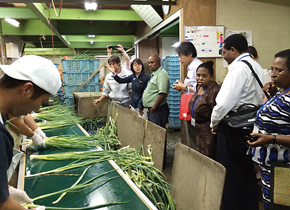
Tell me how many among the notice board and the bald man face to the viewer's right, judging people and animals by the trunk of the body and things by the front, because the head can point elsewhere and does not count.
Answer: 0

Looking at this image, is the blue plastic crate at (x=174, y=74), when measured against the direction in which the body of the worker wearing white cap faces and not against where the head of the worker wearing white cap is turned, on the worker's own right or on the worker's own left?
on the worker's own left

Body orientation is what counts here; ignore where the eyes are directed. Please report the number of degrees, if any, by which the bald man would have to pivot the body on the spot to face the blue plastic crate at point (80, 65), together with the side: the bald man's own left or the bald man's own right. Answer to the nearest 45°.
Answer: approximately 90° to the bald man's own right

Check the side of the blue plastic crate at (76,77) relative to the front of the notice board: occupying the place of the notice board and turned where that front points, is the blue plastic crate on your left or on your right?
on your right

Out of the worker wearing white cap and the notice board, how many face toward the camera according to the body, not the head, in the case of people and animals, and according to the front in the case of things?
1

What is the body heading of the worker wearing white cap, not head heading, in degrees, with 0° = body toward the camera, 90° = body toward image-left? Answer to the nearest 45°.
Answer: approximately 270°

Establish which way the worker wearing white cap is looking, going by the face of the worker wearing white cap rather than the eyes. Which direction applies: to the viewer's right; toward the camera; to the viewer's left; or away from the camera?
to the viewer's right

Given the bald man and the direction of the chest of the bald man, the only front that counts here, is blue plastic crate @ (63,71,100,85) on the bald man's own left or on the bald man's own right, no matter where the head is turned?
on the bald man's own right

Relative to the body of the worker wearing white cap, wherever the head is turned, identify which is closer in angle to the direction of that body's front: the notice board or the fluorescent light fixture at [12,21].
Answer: the notice board

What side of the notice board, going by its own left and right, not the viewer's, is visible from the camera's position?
front

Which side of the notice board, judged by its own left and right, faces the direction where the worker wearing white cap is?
front

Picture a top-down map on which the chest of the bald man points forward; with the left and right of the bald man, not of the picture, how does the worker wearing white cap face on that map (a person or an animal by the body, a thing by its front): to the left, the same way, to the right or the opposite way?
the opposite way

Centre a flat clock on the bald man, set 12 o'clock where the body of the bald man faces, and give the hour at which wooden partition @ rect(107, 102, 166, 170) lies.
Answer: The wooden partition is roughly at 11 o'clock from the bald man.

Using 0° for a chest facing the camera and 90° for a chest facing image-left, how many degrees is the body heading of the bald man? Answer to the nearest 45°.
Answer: approximately 45°
